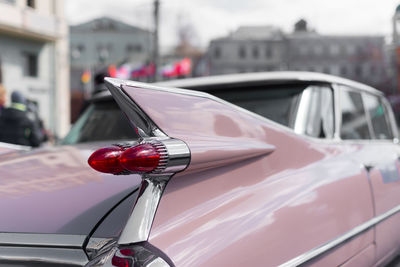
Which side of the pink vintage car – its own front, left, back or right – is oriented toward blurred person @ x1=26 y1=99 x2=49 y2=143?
left

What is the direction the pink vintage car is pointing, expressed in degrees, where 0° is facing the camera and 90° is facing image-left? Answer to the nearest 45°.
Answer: approximately 225°

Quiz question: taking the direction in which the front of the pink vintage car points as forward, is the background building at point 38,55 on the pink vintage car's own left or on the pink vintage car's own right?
on the pink vintage car's own left
